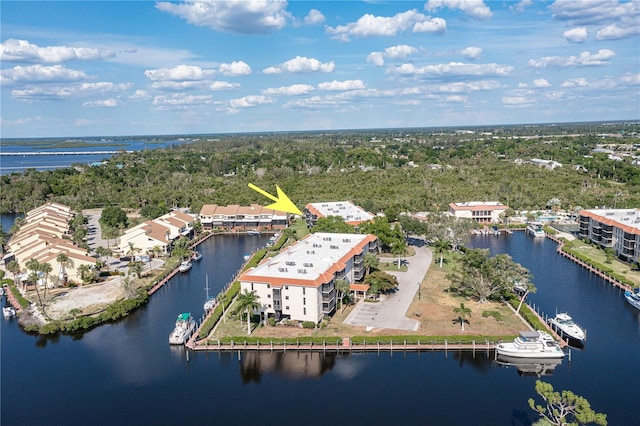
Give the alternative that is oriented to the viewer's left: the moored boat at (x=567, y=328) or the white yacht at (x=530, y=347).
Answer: the white yacht

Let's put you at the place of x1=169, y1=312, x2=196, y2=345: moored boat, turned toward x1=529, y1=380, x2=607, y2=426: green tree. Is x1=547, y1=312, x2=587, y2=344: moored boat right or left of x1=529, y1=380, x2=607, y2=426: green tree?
left

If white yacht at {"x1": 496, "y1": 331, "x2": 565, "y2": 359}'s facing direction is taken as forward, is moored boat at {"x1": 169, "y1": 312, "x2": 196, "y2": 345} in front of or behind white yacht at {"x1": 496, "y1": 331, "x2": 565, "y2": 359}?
in front

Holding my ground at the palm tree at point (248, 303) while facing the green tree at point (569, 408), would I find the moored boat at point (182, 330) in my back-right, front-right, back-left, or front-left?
back-right

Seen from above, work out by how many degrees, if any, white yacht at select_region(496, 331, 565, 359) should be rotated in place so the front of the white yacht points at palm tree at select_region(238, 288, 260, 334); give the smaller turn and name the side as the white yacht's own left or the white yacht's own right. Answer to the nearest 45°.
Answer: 0° — it already faces it

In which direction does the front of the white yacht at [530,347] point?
to the viewer's left

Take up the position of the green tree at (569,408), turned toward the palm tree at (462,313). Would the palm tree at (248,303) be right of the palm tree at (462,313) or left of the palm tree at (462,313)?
left

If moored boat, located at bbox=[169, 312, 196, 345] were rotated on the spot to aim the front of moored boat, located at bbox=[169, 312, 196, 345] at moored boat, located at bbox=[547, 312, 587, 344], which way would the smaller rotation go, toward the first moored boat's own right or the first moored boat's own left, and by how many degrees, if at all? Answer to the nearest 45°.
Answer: approximately 135° to the first moored boat's own left

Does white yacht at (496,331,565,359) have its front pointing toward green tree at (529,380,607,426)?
no

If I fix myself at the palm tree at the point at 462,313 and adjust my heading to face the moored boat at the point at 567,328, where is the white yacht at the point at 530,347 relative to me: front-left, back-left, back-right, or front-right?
front-right

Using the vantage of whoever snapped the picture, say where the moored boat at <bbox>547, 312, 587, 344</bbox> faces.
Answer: facing the viewer and to the right of the viewer

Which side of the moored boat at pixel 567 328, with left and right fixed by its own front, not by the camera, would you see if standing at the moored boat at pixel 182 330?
right
